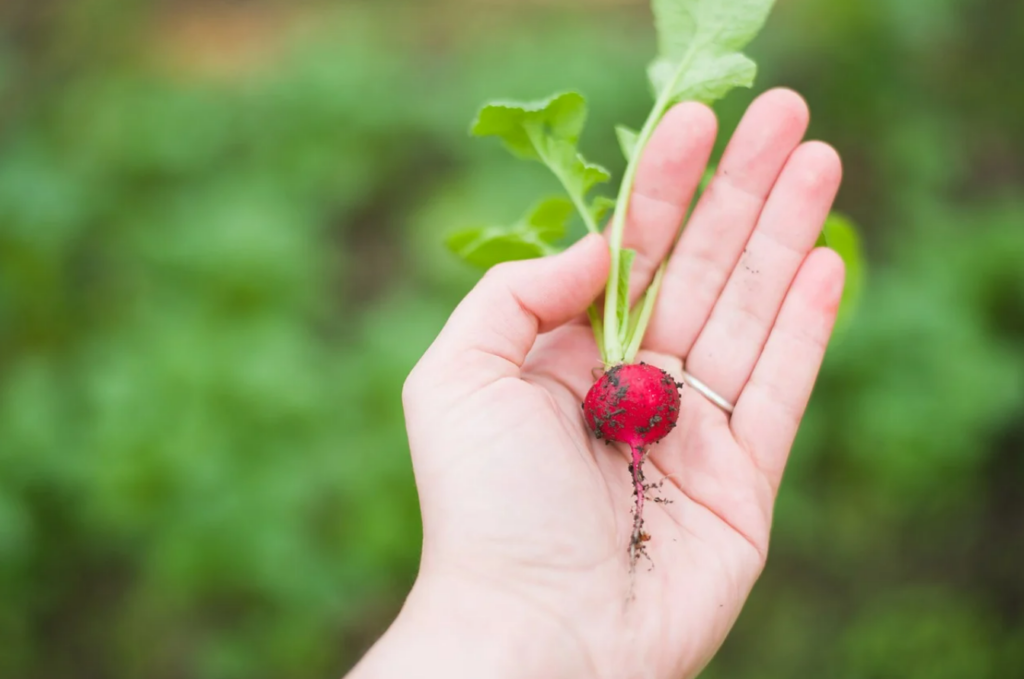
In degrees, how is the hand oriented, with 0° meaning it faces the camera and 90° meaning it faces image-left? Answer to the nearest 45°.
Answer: approximately 0°
